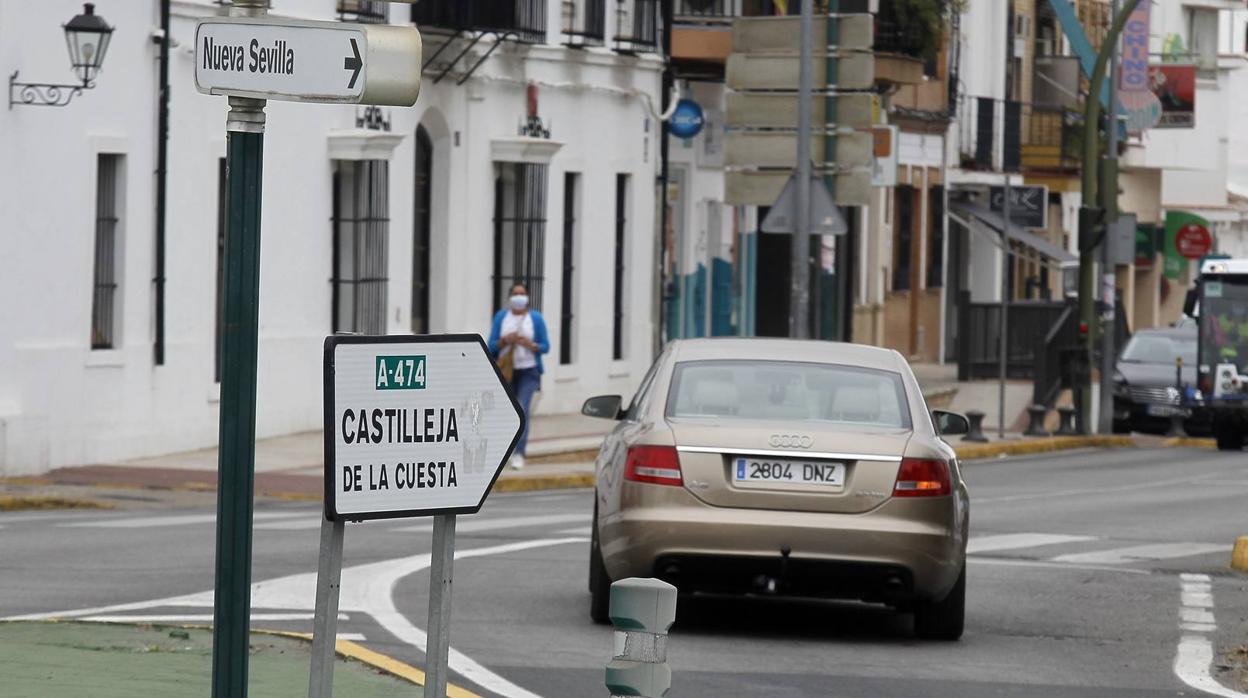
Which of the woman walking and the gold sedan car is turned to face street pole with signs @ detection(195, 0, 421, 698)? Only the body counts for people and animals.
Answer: the woman walking

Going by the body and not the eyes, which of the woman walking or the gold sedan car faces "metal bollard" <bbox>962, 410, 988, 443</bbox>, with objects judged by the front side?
the gold sedan car

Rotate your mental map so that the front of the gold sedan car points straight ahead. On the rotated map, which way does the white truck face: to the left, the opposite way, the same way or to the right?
the opposite way

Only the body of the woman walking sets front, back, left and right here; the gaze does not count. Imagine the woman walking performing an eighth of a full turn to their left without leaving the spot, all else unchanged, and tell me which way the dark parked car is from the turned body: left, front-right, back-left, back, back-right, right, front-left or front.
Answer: left

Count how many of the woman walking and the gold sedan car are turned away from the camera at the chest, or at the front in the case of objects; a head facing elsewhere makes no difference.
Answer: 1

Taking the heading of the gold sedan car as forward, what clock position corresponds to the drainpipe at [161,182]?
The drainpipe is roughly at 11 o'clock from the gold sedan car.

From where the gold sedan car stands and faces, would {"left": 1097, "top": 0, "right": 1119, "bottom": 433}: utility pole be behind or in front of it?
in front

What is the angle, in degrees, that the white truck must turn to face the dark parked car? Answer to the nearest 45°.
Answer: approximately 135° to its right

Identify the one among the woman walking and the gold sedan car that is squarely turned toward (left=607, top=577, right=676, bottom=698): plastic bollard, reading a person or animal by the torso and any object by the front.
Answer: the woman walking

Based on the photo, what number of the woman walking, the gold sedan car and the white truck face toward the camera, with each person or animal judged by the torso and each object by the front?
2

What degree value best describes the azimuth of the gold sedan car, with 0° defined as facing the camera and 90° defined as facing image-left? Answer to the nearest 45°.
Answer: approximately 180°

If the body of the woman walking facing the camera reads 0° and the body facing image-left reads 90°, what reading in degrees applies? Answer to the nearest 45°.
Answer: approximately 0°

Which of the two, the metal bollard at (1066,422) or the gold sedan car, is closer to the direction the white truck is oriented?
the gold sedan car

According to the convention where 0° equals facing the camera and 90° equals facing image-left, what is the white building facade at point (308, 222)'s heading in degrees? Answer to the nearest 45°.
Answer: approximately 315°

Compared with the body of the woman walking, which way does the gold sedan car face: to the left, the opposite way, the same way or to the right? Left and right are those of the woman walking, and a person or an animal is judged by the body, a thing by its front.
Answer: the opposite way
